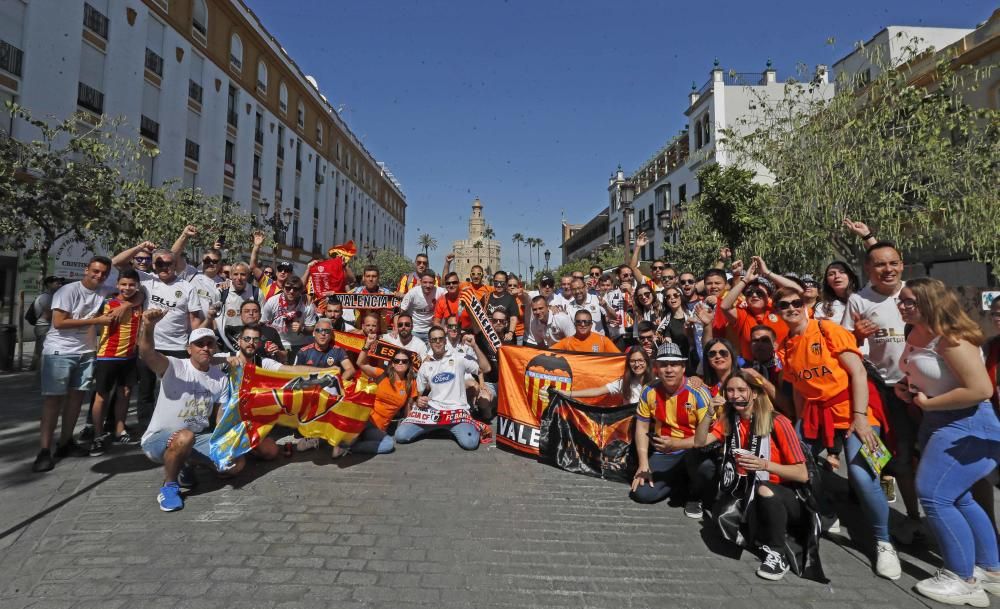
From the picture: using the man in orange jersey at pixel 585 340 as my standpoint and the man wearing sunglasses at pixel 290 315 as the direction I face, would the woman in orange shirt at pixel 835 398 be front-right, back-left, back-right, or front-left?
back-left

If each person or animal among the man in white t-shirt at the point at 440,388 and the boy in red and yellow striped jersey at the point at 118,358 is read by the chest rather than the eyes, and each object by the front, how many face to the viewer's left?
0

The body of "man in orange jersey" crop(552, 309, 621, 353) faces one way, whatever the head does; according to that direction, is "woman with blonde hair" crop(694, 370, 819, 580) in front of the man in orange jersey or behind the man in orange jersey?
in front

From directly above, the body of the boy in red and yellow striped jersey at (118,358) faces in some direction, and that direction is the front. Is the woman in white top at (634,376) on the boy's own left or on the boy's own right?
on the boy's own left

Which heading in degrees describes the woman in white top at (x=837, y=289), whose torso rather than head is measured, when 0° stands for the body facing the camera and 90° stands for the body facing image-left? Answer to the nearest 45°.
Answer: approximately 45°

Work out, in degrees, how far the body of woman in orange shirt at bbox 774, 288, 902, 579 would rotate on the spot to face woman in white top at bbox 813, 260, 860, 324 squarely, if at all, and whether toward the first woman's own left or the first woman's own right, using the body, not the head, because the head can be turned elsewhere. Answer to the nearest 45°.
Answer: approximately 135° to the first woman's own right
